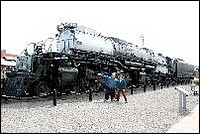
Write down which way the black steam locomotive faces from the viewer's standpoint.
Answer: facing the viewer and to the left of the viewer
